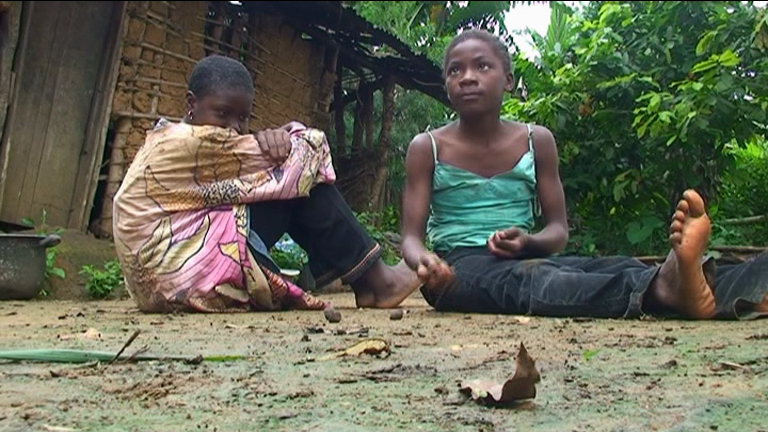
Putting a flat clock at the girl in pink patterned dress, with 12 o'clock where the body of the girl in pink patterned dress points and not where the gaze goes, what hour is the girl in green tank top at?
The girl in green tank top is roughly at 12 o'clock from the girl in pink patterned dress.

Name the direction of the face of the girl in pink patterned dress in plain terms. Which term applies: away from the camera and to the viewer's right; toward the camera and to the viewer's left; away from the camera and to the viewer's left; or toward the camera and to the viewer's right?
toward the camera and to the viewer's right

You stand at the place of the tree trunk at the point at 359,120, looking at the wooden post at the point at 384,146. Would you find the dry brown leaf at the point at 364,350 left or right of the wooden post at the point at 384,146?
right

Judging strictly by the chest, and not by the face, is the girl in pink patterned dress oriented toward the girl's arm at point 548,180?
yes

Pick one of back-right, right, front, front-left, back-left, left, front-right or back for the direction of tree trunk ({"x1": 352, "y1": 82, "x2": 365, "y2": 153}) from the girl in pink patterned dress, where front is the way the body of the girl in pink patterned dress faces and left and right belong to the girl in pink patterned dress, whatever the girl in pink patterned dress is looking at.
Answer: left

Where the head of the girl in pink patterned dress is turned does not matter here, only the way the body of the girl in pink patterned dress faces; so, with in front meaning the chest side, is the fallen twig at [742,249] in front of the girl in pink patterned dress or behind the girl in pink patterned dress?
in front

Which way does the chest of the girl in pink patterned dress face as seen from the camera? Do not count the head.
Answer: to the viewer's right

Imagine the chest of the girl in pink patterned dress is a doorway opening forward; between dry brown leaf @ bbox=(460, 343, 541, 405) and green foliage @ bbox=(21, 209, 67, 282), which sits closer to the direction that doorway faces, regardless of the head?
the dry brown leaf

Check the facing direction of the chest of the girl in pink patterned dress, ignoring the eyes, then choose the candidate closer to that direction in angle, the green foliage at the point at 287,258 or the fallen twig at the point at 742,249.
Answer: the fallen twig

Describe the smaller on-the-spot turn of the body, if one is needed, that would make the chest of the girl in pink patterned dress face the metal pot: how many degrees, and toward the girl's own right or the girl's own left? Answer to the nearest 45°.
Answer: approximately 135° to the girl's own left

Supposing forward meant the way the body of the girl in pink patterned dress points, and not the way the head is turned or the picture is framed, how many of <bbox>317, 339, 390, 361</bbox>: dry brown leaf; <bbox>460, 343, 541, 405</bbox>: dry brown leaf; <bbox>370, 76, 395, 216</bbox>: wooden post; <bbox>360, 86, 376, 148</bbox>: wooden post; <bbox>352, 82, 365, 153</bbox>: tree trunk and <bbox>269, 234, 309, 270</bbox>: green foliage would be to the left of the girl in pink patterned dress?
4
